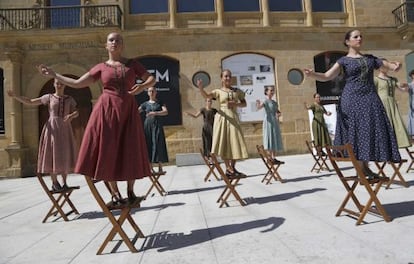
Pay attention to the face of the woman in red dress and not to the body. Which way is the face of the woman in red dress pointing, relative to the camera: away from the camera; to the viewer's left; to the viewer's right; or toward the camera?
toward the camera

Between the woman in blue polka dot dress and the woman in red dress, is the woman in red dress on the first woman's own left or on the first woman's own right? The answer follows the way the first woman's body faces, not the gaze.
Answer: on the first woman's own right

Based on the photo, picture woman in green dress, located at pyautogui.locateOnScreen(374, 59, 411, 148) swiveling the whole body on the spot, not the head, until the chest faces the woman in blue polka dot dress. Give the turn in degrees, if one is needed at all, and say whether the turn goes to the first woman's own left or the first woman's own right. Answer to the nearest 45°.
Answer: approximately 45° to the first woman's own right

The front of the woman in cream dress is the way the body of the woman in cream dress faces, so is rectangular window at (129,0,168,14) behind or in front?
behind

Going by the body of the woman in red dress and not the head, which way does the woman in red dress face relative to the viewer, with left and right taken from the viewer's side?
facing the viewer

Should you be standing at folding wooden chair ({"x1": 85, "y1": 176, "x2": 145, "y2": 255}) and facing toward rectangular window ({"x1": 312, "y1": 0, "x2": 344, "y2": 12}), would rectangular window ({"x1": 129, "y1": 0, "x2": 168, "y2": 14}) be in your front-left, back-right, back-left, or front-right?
front-left

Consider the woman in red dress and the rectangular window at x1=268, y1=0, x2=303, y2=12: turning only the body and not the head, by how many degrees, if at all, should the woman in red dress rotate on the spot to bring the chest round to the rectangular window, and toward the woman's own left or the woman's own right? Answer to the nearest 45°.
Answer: approximately 135° to the woman's own left

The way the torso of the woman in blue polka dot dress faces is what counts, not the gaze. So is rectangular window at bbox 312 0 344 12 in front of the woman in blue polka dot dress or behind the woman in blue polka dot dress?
behind

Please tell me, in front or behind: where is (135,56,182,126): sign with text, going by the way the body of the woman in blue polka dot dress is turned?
behind

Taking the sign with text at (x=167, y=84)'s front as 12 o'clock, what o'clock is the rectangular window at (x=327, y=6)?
The rectangular window is roughly at 9 o'clock from the sign with text.

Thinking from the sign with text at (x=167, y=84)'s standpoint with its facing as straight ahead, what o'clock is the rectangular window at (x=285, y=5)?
The rectangular window is roughly at 9 o'clock from the sign with text.
